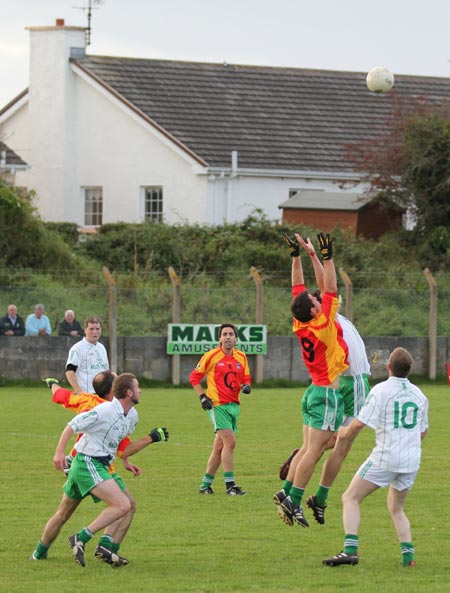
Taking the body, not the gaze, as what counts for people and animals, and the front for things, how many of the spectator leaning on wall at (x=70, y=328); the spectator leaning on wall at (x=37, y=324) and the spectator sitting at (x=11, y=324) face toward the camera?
3

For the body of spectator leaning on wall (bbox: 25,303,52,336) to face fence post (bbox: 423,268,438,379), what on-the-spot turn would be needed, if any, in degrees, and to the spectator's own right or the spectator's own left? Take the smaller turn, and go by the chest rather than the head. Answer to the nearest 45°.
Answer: approximately 90° to the spectator's own left

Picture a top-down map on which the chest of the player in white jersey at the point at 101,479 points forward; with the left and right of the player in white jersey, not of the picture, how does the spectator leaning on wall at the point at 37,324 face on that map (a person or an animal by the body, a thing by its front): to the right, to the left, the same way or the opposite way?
to the right

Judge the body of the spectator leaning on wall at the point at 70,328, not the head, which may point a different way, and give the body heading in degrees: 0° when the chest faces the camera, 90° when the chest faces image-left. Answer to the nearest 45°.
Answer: approximately 0°

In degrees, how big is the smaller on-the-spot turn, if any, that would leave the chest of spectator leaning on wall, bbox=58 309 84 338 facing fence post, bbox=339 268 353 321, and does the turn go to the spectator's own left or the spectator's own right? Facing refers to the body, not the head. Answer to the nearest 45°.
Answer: approximately 90° to the spectator's own left

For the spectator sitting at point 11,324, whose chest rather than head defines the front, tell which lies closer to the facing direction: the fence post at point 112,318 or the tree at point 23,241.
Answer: the fence post

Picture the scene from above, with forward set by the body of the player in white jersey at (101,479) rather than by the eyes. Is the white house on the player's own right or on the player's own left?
on the player's own left

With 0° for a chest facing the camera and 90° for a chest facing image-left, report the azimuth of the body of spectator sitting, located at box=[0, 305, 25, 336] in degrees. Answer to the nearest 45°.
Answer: approximately 0°

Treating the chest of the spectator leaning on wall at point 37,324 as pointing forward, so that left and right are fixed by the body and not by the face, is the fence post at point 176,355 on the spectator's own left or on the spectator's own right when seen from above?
on the spectator's own left

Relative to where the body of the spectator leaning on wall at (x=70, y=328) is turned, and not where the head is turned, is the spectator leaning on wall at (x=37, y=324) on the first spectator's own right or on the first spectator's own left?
on the first spectator's own right

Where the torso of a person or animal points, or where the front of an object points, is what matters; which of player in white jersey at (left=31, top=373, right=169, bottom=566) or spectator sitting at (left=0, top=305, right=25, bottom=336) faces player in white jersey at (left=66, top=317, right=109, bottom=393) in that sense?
the spectator sitting

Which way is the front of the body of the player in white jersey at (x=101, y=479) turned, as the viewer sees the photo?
to the viewer's right

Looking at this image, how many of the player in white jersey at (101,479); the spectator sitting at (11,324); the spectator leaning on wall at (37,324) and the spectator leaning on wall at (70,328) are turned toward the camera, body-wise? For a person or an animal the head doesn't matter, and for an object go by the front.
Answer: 3

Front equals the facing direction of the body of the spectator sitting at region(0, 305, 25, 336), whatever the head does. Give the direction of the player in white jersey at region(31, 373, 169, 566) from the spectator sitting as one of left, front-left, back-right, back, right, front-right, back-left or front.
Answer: front

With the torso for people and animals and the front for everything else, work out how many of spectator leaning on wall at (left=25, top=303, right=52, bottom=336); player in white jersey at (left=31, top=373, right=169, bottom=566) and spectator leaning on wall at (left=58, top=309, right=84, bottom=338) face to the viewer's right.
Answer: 1

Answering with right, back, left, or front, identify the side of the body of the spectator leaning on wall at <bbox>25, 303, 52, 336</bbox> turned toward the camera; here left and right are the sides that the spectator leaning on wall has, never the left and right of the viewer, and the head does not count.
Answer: front
